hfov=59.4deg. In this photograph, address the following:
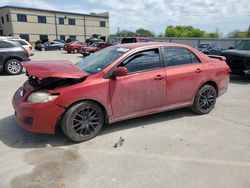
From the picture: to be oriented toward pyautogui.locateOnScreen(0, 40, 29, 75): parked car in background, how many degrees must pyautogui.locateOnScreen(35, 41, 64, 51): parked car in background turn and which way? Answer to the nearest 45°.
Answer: approximately 45° to its left

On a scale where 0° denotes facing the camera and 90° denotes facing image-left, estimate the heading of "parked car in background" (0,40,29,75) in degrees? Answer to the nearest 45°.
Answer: approximately 90°

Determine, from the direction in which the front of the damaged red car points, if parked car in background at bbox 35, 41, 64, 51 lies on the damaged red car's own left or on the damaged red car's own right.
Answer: on the damaged red car's own right

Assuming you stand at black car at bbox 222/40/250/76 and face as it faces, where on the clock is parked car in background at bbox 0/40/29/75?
The parked car in background is roughly at 1 o'clock from the black car.

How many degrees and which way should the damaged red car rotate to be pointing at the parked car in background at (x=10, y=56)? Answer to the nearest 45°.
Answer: approximately 90° to its right

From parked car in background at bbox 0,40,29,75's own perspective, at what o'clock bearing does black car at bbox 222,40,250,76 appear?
The black car is roughly at 7 o'clock from the parked car in background.

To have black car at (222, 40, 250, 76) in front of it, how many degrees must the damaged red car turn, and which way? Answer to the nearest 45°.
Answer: approximately 180°

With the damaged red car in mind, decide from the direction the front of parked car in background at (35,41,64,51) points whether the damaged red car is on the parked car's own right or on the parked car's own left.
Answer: on the parked car's own left

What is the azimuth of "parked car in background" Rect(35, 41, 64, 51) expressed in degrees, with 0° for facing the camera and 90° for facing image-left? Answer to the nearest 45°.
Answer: approximately 45°

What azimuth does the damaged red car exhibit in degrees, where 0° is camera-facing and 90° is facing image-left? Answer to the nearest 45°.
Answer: approximately 45°
